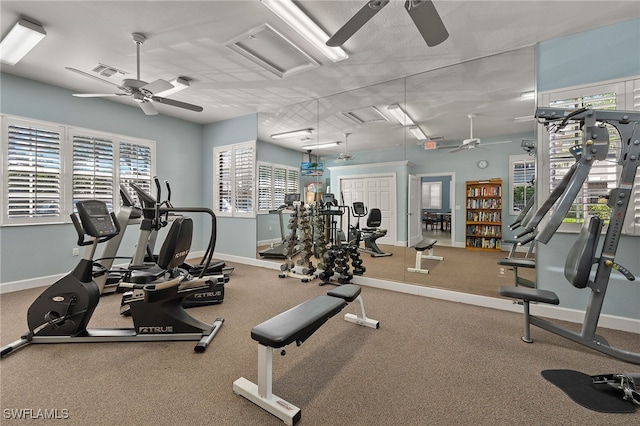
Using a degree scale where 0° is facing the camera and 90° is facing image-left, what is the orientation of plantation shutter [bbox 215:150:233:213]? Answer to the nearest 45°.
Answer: approximately 45°

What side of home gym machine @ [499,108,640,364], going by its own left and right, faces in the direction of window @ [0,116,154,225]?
front

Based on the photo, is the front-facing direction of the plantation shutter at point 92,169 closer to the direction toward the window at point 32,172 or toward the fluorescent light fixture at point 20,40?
the fluorescent light fixture

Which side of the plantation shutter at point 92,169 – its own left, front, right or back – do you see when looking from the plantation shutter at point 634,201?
front

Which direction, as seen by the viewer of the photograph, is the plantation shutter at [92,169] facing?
facing the viewer and to the right of the viewer

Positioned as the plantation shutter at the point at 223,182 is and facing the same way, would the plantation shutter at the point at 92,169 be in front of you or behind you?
in front

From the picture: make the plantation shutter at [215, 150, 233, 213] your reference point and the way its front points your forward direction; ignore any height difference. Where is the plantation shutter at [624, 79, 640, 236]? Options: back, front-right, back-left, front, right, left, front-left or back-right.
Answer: left

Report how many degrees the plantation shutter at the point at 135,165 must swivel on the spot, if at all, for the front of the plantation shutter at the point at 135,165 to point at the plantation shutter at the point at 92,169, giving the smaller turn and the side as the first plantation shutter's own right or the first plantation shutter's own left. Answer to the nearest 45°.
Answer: approximately 90° to the first plantation shutter's own right

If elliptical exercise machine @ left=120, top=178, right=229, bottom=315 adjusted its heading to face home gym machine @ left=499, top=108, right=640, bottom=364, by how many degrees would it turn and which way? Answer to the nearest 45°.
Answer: approximately 135° to its left

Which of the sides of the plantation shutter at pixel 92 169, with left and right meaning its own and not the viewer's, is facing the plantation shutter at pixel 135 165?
left

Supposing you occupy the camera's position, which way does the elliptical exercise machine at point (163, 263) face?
facing to the left of the viewer

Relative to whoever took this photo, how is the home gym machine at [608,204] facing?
facing to the left of the viewer
